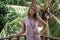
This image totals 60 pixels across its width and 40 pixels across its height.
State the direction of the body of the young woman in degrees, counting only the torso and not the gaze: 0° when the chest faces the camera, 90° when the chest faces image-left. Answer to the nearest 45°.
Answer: approximately 0°
